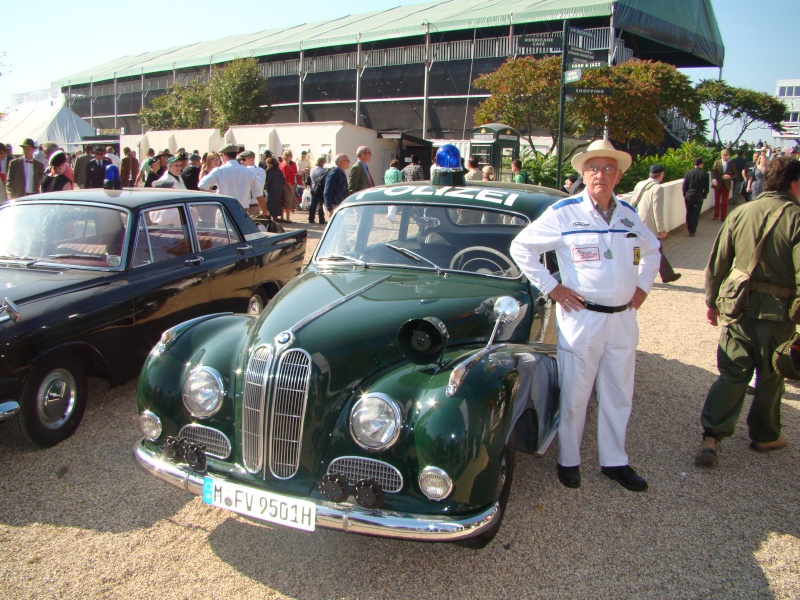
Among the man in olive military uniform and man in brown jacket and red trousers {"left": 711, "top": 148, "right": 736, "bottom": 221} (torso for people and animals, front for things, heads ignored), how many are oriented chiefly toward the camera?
1

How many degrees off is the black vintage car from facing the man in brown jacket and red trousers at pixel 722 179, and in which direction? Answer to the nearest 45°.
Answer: approximately 180°

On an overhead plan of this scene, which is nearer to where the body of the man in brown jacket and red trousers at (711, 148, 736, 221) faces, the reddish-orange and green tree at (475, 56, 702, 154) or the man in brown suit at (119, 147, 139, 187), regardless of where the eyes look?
the man in brown suit

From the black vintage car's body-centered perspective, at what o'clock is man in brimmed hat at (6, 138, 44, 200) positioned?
The man in brimmed hat is roughly at 4 o'clock from the black vintage car.

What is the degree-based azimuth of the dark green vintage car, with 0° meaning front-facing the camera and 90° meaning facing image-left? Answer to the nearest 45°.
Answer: approximately 45°

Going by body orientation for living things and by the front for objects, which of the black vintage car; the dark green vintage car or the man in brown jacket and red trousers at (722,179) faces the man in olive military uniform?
the man in brown jacket and red trousers

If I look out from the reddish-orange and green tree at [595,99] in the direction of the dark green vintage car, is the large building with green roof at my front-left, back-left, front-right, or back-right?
back-right

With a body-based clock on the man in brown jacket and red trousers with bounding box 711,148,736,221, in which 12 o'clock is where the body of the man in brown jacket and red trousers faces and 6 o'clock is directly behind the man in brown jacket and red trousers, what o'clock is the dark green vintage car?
The dark green vintage car is roughly at 12 o'clock from the man in brown jacket and red trousers.

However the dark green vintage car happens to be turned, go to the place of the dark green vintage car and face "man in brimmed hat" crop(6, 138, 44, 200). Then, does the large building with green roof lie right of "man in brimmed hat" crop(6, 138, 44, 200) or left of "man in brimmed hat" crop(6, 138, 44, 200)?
right
